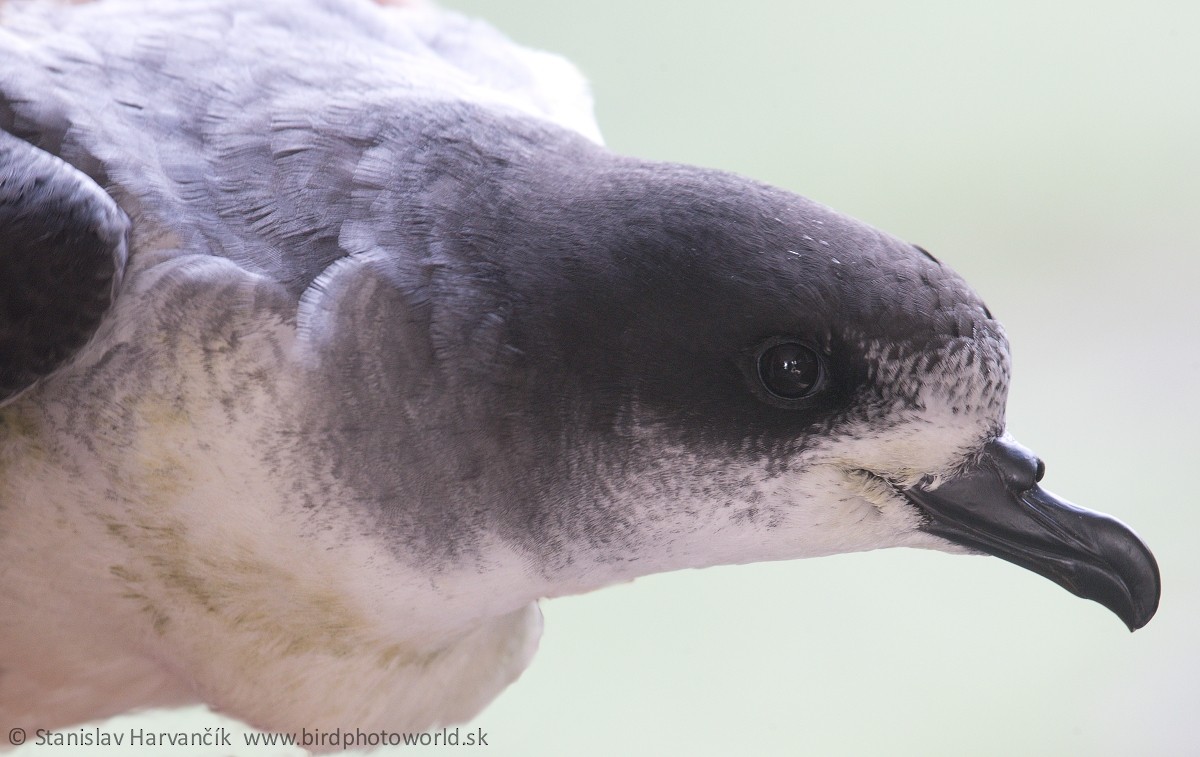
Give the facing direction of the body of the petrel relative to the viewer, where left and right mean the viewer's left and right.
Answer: facing to the right of the viewer
